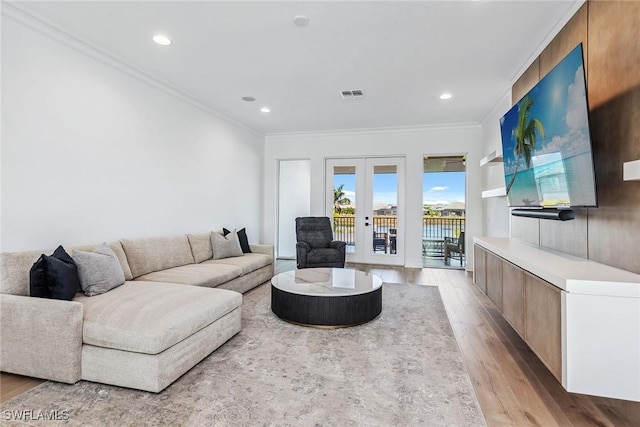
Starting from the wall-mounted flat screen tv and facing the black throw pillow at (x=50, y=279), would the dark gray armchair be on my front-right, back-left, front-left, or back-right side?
front-right

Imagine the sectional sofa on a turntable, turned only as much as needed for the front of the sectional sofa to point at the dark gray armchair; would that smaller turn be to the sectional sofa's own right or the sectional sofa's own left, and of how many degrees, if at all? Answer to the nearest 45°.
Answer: approximately 90° to the sectional sofa's own left

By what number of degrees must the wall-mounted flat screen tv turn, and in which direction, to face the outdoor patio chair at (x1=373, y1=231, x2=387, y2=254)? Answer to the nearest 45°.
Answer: approximately 90° to its right

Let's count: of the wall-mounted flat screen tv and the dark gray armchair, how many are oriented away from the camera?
0

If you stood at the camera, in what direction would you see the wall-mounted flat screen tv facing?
facing the viewer and to the left of the viewer

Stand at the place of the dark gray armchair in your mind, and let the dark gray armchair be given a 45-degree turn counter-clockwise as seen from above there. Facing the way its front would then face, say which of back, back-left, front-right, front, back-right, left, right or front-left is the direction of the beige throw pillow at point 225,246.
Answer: back-right

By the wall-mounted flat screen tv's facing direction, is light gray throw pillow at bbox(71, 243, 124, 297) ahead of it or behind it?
ahead

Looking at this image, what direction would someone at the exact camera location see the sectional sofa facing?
facing the viewer and to the right of the viewer

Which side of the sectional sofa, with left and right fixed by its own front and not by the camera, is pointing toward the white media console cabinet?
front

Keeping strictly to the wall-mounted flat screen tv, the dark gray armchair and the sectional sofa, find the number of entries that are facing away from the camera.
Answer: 0

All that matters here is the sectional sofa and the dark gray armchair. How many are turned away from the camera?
0

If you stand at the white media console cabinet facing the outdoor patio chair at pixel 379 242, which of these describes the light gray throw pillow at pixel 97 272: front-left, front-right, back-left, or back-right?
front-left

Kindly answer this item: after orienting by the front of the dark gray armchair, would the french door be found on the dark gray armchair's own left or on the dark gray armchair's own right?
on the dark gray armchair's own left

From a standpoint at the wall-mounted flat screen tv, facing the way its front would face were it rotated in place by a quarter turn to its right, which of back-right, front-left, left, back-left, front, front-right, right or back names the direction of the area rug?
left

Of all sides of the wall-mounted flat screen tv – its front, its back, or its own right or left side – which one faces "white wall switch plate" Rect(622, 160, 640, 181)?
left

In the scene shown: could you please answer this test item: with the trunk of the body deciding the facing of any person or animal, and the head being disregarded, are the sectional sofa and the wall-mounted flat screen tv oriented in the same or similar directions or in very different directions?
very different directions
